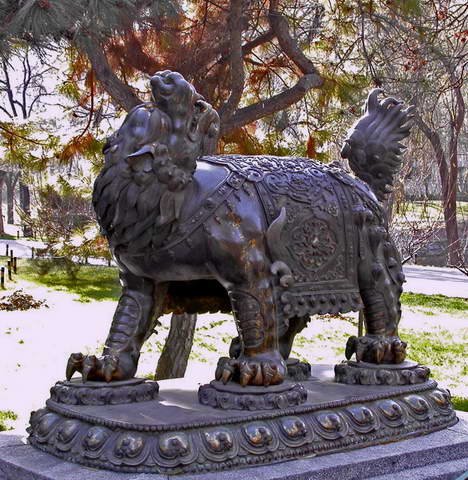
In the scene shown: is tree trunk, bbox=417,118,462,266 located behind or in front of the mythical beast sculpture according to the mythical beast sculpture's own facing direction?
behind

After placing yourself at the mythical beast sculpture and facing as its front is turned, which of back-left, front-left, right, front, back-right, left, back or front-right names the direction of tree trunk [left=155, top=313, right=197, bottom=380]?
back-right

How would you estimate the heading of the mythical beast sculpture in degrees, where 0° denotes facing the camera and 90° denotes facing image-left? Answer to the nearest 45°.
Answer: approximately 45°
